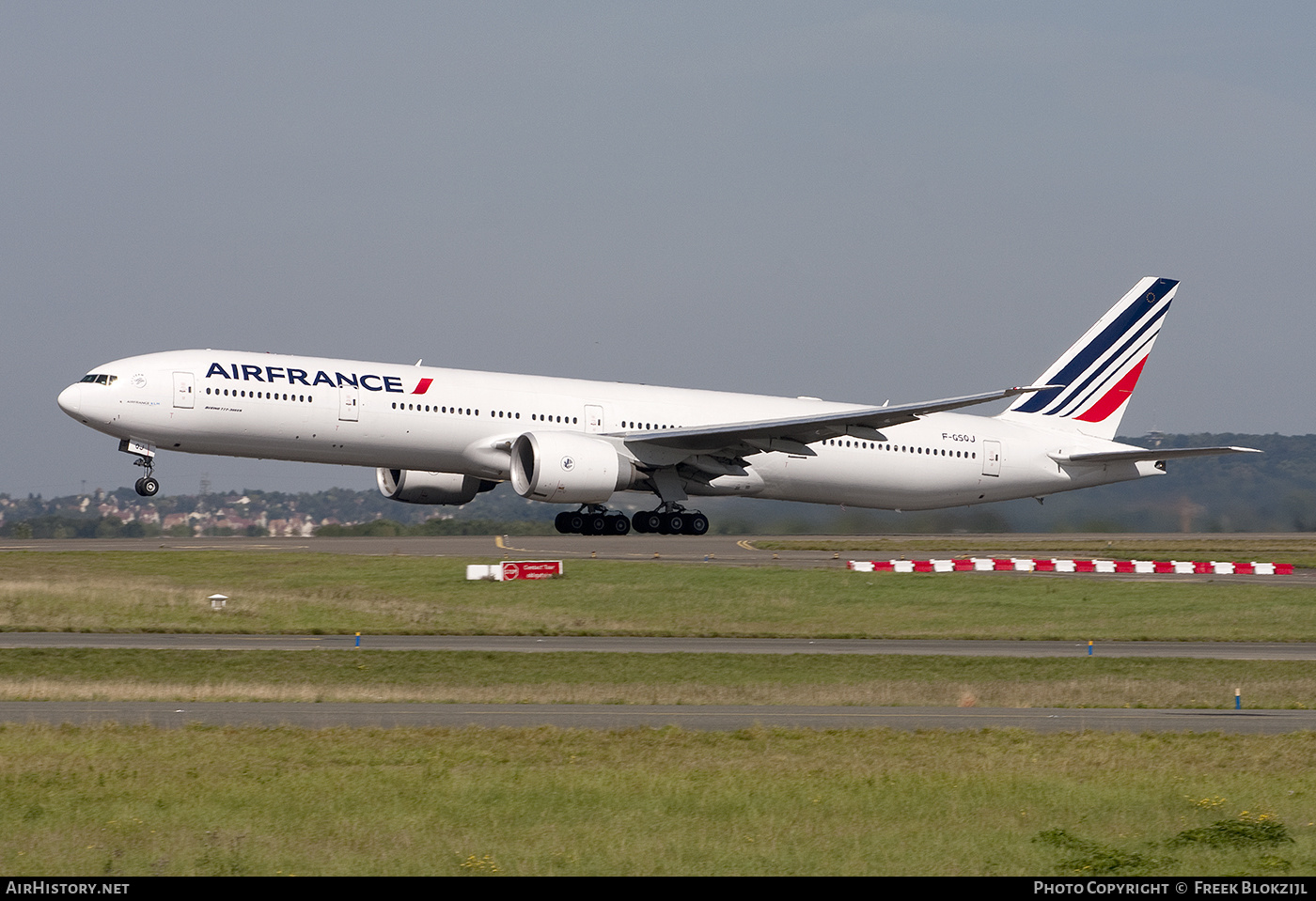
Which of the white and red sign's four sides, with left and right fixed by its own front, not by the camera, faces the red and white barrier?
left

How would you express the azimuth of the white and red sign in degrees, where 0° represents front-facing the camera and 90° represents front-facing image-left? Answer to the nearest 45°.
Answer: approximately 0°
